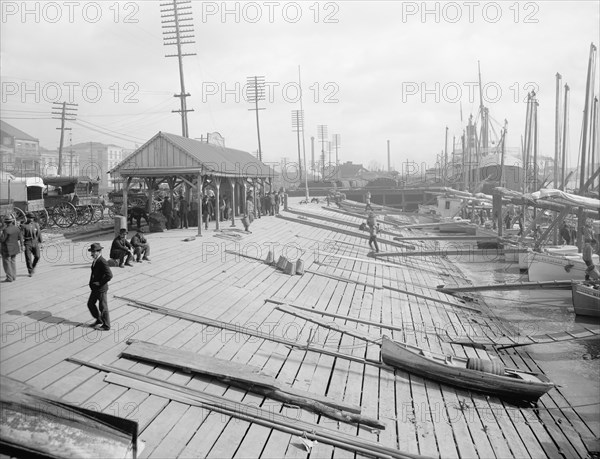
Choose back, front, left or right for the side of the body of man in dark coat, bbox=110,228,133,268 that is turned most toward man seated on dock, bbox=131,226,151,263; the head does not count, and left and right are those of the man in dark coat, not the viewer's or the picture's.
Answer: left

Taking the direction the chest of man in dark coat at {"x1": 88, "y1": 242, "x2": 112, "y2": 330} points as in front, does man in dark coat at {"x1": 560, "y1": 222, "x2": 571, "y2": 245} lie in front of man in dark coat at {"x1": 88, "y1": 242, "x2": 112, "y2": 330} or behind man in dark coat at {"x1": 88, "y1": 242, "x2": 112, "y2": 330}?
behind

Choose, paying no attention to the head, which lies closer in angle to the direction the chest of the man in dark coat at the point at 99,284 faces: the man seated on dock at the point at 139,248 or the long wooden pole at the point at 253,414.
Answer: the long wooden pole

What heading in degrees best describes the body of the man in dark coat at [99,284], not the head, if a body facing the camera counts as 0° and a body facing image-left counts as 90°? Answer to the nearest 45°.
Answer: approximately 45°

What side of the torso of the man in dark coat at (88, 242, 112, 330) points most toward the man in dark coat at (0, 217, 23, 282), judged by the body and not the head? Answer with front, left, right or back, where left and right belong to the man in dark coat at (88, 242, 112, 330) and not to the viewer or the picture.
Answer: right

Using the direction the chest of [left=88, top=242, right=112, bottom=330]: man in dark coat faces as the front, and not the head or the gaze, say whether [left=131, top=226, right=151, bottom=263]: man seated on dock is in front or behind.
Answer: behind
